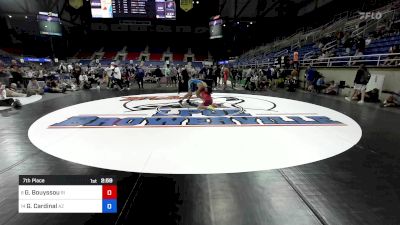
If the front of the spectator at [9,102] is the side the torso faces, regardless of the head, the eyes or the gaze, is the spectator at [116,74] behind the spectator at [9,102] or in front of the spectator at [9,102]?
in front

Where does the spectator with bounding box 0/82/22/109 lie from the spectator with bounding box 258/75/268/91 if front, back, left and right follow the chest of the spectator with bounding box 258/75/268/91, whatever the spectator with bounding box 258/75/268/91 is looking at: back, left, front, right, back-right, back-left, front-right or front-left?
front-right

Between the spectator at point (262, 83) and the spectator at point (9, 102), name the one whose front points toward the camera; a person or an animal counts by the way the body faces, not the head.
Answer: the spectator at point (262, 83)

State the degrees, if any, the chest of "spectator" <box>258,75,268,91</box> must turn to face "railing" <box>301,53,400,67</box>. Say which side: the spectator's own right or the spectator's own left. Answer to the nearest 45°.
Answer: approximately 90° to the spectator's own left

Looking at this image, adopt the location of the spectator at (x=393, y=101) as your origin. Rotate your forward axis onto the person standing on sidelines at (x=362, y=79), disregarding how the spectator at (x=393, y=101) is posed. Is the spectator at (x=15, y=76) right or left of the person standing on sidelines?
left

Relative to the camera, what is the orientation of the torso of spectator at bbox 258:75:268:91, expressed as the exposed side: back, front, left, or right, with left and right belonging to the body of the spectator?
front

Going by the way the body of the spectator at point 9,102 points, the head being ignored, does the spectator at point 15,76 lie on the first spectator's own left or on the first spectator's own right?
on the first spectator's own left

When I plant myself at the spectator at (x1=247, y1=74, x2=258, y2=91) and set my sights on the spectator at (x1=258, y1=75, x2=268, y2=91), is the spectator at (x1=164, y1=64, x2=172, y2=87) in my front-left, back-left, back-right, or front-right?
back-left

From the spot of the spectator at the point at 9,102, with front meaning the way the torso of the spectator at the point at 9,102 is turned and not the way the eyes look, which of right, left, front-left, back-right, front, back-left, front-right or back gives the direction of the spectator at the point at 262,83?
front

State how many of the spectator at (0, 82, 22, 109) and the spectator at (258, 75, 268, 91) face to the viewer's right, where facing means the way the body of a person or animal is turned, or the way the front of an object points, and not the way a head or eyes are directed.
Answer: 1

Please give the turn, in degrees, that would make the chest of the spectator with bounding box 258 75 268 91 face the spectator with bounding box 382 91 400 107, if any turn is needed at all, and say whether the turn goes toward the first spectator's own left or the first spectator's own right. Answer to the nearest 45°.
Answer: approximately 45° to the first spectator's own left

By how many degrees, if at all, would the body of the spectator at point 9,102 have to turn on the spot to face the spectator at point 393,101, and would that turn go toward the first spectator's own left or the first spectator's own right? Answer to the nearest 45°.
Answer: approximately 45° to the first spectator's own right

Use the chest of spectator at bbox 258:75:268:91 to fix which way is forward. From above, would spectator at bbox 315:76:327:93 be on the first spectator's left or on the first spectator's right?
on the first spectator's left

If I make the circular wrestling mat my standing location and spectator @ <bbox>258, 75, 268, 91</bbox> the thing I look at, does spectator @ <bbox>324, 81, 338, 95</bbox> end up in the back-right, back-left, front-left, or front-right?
front-right

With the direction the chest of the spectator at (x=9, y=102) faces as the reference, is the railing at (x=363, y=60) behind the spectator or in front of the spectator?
in front

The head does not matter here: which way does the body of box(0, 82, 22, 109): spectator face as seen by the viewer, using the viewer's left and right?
facing to the right of the viewer
